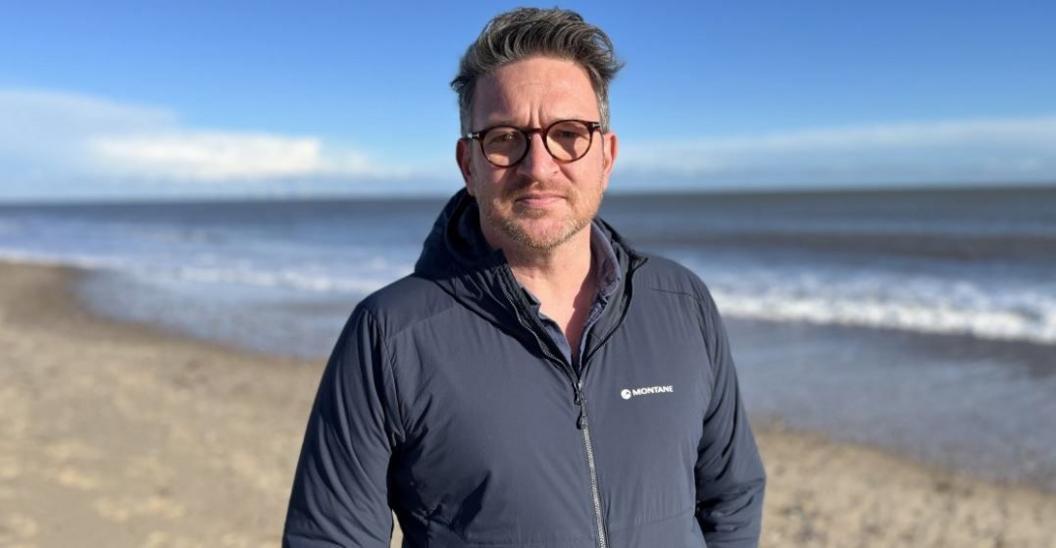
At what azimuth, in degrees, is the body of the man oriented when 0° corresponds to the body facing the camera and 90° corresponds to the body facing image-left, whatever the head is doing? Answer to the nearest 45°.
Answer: approximately 0°
